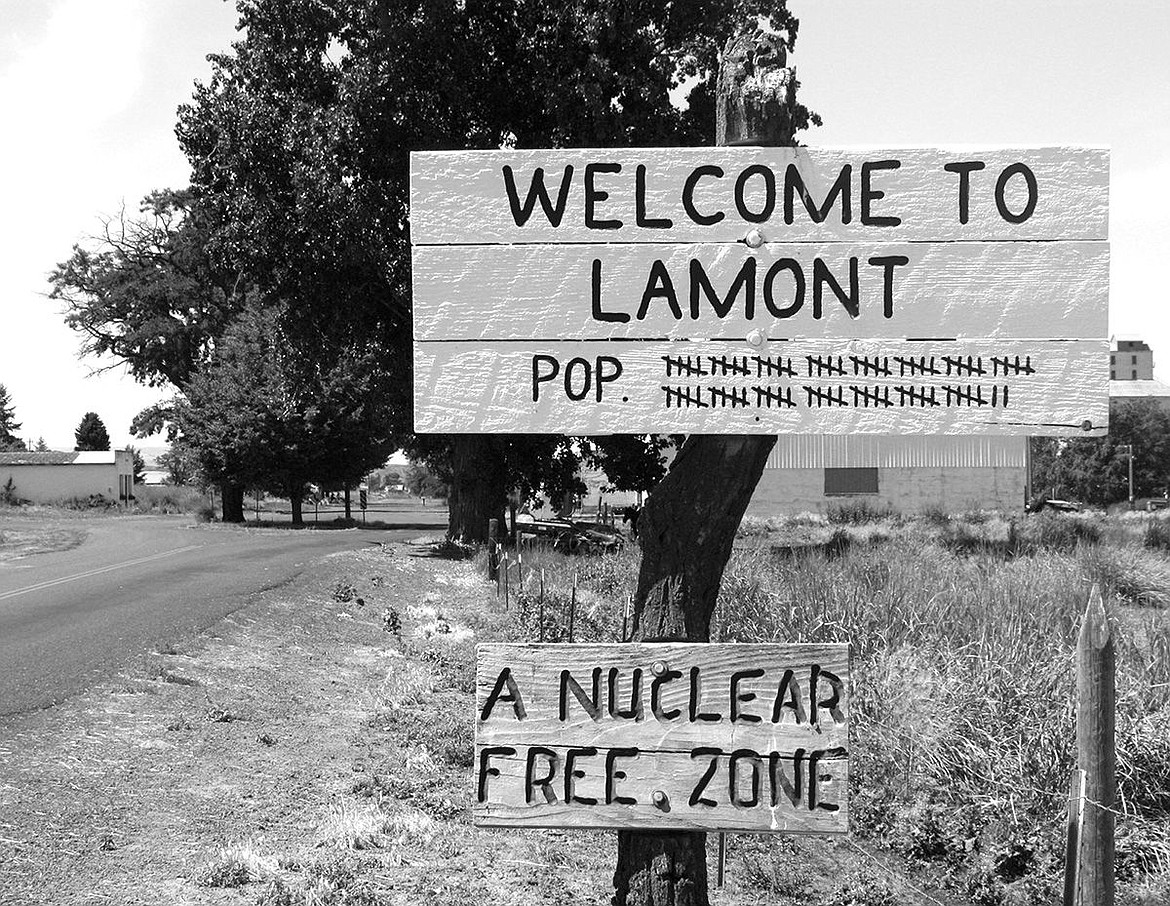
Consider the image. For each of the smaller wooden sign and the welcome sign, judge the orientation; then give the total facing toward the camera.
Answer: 2

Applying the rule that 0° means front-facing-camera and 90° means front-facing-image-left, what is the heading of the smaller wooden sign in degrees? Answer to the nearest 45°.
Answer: approximately 0°

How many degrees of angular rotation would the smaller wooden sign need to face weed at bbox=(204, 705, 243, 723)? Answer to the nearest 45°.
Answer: approximately 135° to its right

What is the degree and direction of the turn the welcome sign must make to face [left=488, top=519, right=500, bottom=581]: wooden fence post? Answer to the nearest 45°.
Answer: approximately 180°

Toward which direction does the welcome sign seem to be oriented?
toward the camera

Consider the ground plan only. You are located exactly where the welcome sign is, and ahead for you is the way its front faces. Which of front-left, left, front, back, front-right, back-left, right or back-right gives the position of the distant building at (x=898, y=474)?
back

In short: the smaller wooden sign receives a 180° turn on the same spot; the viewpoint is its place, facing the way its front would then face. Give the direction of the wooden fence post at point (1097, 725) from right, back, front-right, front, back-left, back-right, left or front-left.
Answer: right

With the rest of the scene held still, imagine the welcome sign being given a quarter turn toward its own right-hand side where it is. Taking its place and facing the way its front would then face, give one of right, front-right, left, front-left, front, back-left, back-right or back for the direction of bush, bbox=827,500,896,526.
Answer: right

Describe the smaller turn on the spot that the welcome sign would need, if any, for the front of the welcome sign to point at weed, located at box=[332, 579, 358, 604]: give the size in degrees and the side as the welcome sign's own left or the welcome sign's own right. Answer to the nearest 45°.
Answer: approximately 135° to the welcome sign's own right

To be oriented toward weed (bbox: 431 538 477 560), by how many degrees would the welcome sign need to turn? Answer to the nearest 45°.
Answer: approximately 180°
